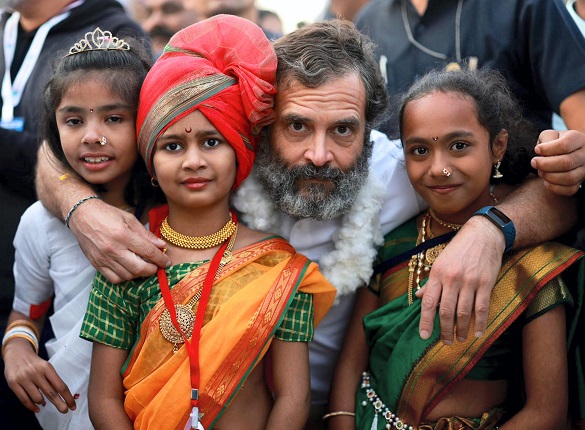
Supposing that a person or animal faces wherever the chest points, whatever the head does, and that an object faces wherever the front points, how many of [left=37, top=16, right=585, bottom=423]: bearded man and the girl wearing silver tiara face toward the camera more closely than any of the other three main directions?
2

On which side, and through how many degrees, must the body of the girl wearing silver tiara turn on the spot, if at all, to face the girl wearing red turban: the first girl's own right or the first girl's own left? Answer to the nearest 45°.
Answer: approximately 45° to the first girl's own left

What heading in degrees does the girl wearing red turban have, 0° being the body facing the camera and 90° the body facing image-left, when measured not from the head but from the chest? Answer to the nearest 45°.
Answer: approximately 0°

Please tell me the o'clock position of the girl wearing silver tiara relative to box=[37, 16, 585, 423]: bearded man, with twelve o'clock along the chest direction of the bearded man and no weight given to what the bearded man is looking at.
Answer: The girl wearing silver tiara is roughly at 3 o'clock from the bearded man.
